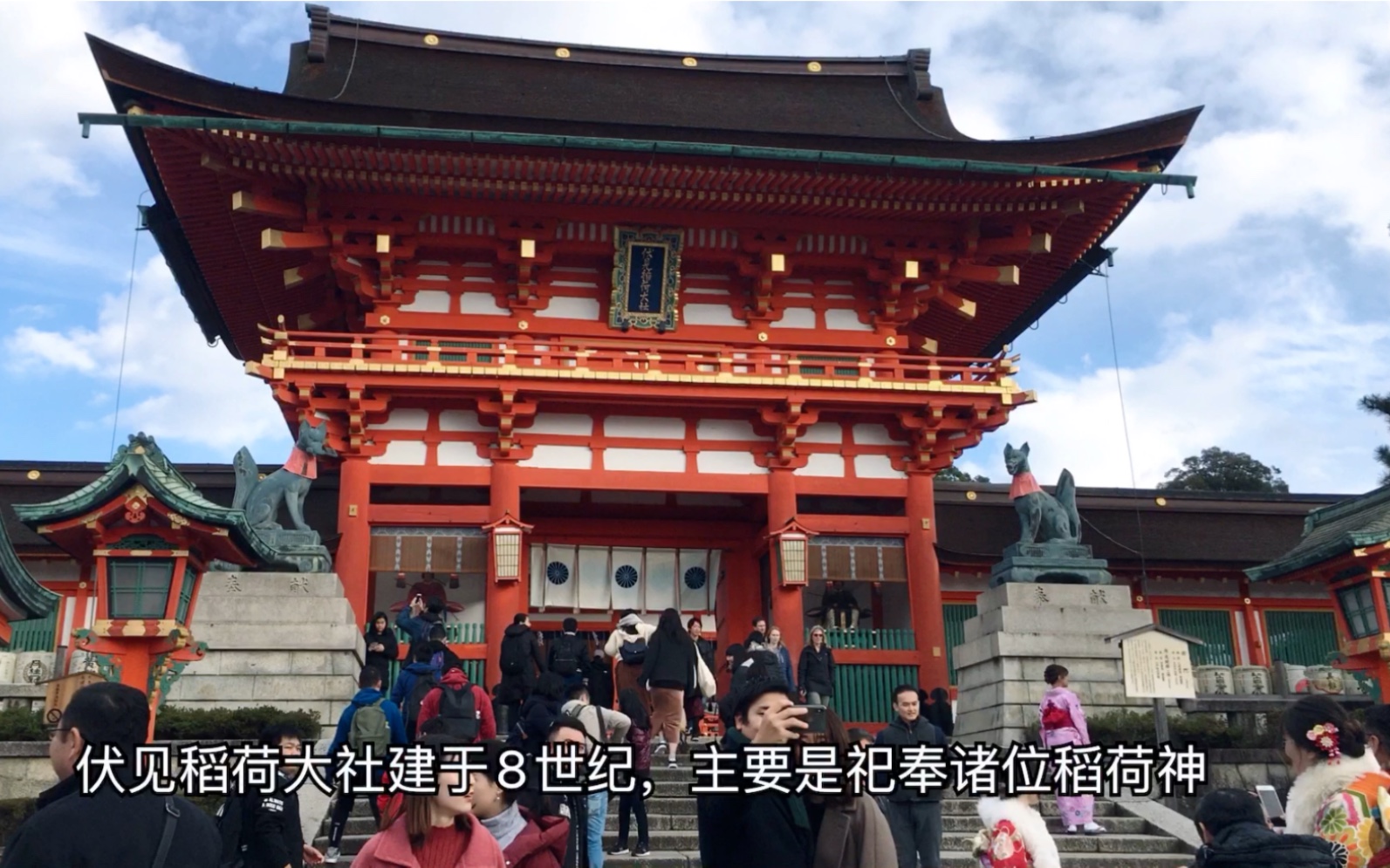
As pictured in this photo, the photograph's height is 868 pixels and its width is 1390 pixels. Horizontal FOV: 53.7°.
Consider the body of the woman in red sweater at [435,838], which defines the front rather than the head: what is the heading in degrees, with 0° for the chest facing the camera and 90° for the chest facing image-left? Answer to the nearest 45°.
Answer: approximately 315°

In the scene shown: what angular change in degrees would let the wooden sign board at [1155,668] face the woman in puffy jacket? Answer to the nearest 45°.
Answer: approximately 45° to its right

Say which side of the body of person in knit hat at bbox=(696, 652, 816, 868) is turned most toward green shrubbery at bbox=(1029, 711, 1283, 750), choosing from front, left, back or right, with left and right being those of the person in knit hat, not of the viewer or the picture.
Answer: left

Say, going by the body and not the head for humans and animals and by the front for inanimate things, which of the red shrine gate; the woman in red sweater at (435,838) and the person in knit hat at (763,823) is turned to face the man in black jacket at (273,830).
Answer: the red shrine gate

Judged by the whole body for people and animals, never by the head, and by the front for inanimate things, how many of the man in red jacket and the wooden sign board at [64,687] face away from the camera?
1

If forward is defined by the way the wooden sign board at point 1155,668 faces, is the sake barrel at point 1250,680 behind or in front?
behind

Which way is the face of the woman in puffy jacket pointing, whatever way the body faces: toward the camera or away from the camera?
away from the camera

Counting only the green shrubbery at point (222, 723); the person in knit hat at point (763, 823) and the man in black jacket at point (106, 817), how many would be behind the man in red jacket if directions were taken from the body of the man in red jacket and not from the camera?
2

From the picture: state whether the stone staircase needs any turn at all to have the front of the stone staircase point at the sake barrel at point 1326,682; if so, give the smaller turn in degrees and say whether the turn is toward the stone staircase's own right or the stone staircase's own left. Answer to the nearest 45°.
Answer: approximately 135° to the stone staircase's own left

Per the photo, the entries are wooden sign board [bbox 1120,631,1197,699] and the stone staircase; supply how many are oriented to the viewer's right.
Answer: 0

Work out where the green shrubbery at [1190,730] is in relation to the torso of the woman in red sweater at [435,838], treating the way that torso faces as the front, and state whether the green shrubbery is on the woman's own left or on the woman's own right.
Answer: on the woman's own left

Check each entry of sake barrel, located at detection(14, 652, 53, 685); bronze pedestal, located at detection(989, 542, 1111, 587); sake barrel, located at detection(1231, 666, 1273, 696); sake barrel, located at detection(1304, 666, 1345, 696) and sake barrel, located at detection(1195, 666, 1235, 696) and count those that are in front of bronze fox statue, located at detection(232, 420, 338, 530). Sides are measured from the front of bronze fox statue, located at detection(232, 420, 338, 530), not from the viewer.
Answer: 4

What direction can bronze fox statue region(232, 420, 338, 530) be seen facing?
to the viewer's right
